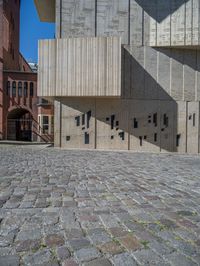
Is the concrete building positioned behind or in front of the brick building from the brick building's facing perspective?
in front

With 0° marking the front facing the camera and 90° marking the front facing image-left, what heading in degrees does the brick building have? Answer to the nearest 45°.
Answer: approximately 0°
